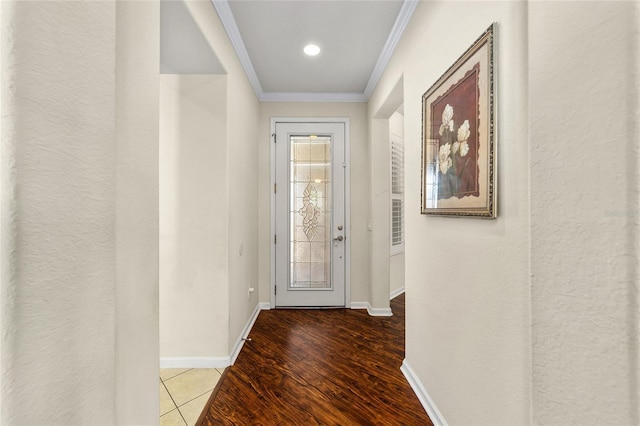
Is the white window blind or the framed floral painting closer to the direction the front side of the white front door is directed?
the framed floral painting

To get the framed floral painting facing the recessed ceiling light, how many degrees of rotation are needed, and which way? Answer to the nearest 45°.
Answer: approximately 90° to its right

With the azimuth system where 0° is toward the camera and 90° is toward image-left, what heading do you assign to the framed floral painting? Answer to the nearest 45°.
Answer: approximately 45°

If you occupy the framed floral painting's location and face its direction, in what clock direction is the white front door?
The white front door is roughly at 3 o'clock from the framed floral painting.

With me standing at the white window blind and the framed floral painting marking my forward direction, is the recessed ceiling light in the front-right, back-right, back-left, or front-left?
front-right

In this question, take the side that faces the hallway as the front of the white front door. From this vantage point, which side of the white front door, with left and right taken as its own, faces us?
front

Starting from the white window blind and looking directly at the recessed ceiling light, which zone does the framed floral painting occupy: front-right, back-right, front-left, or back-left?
front-left

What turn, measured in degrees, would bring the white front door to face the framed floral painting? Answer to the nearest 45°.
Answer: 0° — it already faces it

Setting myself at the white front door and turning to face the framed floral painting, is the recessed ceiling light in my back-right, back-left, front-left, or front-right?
front-right

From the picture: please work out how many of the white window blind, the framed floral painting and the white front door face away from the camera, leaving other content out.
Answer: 0

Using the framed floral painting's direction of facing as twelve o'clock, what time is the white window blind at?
The white window blind is roughly at 4 o'clock from the framed floral painting.
